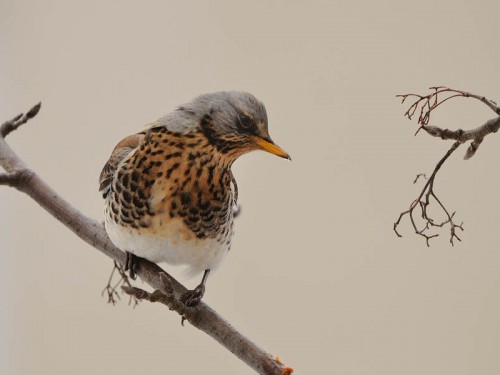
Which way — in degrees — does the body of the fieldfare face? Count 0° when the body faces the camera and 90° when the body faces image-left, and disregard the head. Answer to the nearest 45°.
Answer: approximately 315°
